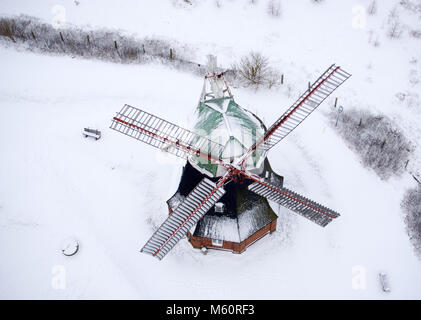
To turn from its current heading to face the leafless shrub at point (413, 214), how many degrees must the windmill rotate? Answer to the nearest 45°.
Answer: approximately 90° to its left

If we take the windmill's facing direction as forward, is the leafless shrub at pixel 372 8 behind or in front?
behind

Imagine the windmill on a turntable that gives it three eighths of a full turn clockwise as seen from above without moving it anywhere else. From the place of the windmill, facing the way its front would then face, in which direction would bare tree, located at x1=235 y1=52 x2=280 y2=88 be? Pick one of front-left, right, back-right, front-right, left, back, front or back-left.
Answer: front-right

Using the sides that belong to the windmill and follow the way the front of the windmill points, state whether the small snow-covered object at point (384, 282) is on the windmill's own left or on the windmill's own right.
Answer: on the windmill's own left

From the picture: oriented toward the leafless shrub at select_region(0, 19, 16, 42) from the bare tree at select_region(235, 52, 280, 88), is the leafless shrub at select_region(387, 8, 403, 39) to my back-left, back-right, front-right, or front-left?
back-right

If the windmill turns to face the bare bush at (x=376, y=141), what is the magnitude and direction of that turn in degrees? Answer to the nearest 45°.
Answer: approximately 135° to its left

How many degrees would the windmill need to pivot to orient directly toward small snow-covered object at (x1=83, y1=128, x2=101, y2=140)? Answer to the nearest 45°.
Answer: approximately 135° to its right

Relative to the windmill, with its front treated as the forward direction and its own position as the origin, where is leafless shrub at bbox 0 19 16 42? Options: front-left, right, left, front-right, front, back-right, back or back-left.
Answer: back-right

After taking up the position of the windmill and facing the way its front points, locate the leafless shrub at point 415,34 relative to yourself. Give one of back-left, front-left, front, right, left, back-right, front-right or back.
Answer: back-left

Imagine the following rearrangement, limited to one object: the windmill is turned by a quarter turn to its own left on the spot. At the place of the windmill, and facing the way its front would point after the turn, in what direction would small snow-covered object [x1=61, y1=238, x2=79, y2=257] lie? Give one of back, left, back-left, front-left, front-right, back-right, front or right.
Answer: back

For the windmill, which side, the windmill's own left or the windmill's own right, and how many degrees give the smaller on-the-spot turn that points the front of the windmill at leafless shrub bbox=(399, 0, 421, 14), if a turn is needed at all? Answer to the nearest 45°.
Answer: approximately 135° to the windmill's own left

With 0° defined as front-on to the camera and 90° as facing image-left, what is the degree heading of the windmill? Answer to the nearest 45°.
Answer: approximately 0°

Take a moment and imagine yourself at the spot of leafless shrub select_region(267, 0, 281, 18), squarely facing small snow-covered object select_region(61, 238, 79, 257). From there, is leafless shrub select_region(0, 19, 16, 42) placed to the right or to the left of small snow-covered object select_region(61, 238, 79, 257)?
right

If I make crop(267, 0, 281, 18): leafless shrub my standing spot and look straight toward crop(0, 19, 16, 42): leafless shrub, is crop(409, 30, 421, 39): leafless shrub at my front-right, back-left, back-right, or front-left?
back-left
